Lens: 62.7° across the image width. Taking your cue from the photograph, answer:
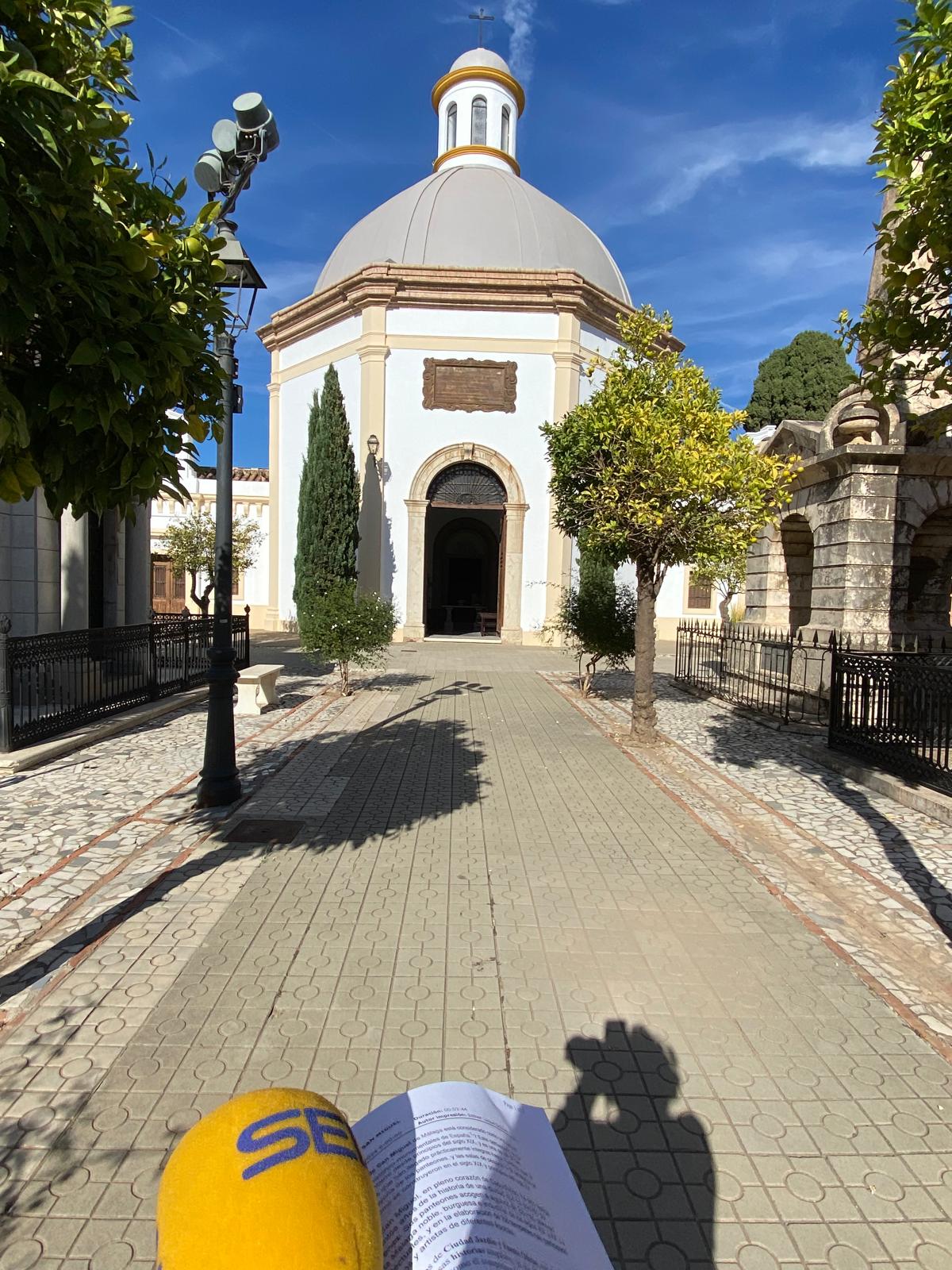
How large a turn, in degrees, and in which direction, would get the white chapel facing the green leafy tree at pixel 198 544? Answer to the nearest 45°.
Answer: approximately 135° to its right

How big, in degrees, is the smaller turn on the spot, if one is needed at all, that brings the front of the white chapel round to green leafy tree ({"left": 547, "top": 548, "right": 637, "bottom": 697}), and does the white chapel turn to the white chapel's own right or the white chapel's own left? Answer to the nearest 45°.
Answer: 0° — it already faces it

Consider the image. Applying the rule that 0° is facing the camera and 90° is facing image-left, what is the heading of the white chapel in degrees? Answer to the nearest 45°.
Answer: approximately 0°

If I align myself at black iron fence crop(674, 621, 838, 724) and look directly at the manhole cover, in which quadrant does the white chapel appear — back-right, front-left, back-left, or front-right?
back-right

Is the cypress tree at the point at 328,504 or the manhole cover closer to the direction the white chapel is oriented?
the manhole cover

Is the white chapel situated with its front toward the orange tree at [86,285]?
yes

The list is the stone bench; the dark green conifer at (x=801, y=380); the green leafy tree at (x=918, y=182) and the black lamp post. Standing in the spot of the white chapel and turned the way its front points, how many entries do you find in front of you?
3

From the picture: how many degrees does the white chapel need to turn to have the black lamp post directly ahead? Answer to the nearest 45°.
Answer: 0° — it already faces it

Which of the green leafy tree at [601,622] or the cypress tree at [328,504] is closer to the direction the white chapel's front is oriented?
the green leafy tree

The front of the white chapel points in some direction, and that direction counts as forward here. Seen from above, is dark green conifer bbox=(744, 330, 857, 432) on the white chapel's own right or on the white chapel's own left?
on the white chapel's own left

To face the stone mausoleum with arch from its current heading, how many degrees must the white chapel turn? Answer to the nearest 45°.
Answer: approximately 45° to its left

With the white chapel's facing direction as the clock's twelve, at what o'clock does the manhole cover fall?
The manhole cover is roughly at 12 o'clock from the white chapel.
